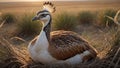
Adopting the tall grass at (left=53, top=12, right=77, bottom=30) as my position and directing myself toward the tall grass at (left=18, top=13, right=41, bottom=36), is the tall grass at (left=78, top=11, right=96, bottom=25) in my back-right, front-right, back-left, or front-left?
back-right

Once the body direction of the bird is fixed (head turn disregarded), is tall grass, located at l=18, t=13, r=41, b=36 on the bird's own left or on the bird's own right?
on the bird's own right

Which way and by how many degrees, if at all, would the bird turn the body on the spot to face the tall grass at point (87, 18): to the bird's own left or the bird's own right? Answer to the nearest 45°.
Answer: approximately 135° to the bird's own right

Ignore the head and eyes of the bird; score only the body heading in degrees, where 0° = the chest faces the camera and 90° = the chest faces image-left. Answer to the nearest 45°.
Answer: approximately 45°

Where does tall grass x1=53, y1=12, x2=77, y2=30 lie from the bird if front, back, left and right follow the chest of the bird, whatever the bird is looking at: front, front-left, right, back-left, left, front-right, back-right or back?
back-right
